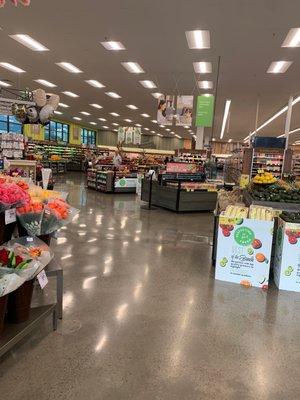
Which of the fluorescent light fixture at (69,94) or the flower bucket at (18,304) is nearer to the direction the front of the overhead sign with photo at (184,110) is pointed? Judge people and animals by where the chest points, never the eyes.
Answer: the flower bucket

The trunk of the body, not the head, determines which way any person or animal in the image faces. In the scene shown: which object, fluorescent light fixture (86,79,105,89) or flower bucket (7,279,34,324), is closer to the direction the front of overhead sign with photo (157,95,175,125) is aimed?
the flower bucket

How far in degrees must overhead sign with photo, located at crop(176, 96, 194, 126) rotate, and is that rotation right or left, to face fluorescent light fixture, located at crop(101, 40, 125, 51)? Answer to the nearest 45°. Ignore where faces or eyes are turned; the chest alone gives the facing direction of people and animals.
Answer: approximately 45° to its right

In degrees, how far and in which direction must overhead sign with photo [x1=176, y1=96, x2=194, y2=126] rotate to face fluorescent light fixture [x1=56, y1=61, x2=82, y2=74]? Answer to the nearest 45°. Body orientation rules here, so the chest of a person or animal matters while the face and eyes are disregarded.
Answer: approximately 90° to its right

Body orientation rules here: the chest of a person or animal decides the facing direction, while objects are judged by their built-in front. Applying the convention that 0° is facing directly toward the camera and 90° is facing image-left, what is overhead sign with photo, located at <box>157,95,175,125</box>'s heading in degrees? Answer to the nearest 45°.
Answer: approximately 0°

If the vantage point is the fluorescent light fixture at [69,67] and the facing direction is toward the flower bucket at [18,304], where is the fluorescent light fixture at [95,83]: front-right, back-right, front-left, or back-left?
back-left

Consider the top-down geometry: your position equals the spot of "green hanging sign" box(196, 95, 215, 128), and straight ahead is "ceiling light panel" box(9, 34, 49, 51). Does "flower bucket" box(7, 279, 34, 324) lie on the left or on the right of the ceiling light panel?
left

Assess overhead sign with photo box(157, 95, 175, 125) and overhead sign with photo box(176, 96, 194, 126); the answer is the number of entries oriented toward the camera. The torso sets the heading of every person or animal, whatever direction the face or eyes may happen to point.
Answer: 2
